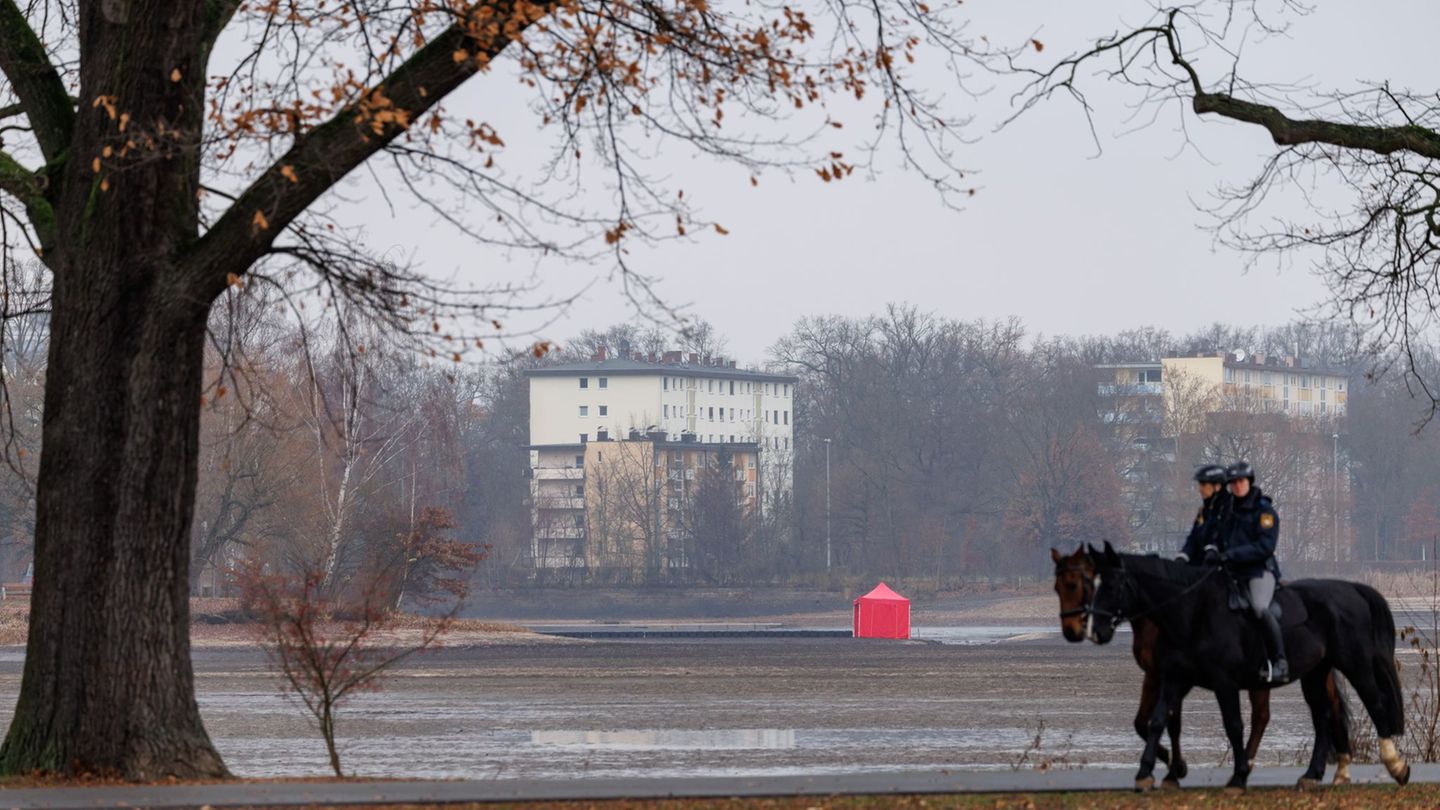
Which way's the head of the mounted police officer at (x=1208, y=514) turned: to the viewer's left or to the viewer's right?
to the viewer's left

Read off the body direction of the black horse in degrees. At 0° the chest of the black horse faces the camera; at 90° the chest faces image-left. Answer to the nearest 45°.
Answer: approximately 90°
